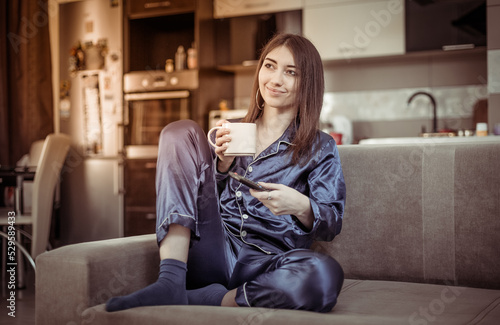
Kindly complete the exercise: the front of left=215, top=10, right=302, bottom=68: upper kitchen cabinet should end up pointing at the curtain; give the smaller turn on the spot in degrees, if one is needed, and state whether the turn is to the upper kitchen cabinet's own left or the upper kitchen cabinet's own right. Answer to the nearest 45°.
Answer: approximately 90° to the upper kitchen cabinet's own right

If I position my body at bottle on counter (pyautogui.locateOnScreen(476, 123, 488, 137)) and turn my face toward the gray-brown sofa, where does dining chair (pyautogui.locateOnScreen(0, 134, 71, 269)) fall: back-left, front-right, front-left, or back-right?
front-right

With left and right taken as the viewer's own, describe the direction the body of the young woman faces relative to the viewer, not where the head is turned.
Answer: facing the viewer and to the left of the viewer

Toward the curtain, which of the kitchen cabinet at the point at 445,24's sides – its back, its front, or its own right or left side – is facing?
right

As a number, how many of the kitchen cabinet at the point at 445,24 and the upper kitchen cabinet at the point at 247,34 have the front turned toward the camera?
2

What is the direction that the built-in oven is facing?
toward the camera

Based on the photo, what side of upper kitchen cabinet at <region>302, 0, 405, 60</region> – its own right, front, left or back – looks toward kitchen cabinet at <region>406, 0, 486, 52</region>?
left

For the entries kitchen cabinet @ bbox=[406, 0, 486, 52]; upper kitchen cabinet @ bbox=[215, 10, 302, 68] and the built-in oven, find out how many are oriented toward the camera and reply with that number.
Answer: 3

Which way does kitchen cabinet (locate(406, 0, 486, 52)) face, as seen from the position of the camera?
facing the viewer

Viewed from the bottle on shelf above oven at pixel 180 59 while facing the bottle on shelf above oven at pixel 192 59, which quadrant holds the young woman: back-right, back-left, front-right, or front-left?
front-right

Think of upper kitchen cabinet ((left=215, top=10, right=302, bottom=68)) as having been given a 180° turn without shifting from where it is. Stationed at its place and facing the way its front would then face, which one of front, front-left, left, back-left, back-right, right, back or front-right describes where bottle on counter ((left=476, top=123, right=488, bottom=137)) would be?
back-right

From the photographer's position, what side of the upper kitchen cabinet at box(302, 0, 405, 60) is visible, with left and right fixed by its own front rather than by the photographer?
front
